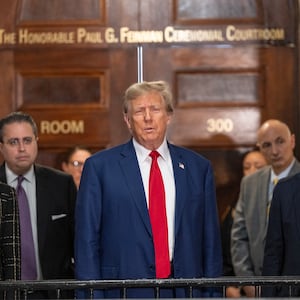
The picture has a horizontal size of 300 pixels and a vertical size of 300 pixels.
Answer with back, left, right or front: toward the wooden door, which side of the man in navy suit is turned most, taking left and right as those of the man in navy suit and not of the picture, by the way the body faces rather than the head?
back

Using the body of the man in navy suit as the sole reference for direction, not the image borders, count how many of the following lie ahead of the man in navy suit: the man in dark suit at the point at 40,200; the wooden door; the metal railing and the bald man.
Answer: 1

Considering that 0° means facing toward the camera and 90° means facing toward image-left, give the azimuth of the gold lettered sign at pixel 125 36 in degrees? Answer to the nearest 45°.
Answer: approximately 0°

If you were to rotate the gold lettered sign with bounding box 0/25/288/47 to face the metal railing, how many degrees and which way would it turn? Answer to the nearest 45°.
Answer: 0° — it already faces it

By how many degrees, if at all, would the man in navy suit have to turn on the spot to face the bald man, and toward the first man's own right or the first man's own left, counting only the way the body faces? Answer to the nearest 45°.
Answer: approximately 135° to the first man's own left

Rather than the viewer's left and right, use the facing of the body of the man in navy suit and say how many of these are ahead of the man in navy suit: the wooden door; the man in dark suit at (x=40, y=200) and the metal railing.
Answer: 1

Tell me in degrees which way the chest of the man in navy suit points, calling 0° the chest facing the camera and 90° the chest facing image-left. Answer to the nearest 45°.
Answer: approximately 0°

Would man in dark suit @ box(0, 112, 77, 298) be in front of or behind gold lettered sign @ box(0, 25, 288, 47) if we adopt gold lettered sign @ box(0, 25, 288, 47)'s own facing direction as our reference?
in front

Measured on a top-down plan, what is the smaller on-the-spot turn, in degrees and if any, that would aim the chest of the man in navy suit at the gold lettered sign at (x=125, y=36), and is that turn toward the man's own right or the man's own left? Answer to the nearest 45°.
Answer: approximately 180°

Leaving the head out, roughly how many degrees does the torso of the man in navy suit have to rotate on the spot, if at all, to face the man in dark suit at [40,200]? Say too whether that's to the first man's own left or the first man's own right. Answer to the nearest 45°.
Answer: approximately 135° to the first man's own right

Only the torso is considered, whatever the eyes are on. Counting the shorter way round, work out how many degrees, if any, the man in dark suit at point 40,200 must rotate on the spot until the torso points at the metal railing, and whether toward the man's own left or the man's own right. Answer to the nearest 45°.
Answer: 0° — they already face it
